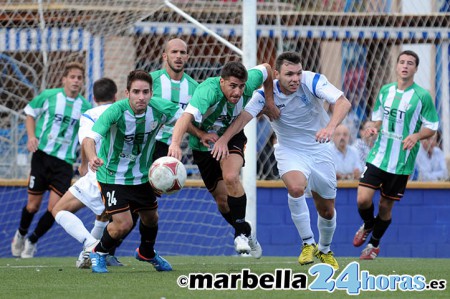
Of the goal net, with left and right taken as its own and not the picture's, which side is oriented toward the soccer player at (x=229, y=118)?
front

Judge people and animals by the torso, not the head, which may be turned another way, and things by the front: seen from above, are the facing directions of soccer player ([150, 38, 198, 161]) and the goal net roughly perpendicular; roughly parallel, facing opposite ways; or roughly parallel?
roughly parallel

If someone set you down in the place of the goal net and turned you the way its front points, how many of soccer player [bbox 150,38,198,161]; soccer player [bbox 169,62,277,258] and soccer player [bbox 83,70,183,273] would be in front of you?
3

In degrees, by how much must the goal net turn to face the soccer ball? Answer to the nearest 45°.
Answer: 0° — it already faces it

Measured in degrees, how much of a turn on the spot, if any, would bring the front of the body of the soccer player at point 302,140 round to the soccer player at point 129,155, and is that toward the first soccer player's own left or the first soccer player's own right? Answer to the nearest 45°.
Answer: approximately 90° to the first soccer player's own right

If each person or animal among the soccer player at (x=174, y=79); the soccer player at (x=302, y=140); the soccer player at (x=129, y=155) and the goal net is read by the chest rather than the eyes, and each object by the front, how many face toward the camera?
4

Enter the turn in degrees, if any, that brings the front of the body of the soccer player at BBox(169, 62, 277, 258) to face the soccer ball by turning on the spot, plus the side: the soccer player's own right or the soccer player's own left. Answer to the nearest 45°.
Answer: approximately 90° to the soccer player's own right

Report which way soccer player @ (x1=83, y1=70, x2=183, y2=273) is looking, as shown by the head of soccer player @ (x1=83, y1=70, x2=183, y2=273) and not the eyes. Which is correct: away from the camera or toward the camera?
toward the camera

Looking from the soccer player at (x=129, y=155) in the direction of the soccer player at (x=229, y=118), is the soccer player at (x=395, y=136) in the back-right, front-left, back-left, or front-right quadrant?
front-left

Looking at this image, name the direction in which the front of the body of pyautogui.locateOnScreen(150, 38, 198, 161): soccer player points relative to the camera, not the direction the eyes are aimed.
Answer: toward the camera

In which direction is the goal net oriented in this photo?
toward the camera
